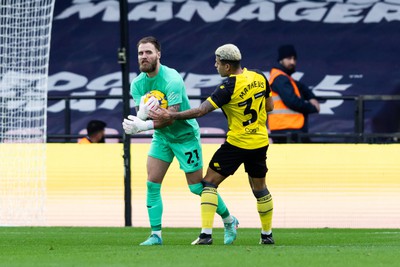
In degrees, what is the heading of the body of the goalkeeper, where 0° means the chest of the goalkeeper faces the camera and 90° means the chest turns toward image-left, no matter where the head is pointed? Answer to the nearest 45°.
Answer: approximately 45°

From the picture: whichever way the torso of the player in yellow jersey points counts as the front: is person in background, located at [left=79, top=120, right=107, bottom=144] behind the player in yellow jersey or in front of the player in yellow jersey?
in front

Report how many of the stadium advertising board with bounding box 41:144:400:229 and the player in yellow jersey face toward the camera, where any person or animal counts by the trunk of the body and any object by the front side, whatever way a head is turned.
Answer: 1

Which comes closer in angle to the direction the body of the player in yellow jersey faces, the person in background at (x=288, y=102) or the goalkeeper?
the goalkeeper

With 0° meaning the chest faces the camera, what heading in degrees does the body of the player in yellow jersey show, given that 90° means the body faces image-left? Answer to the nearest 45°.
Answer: approximately 135°

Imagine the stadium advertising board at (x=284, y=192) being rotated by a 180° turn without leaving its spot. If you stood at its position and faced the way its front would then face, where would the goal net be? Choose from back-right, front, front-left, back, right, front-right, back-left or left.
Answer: left

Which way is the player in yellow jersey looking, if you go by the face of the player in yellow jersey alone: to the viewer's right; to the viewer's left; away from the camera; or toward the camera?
to the viewer's left

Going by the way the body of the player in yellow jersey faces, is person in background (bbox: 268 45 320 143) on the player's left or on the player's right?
on the player's right
